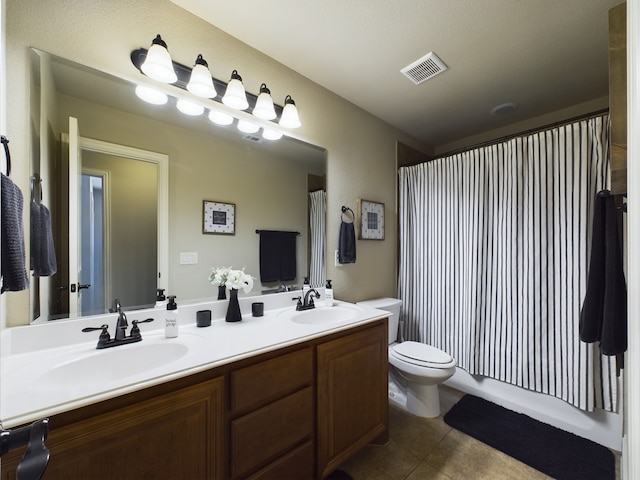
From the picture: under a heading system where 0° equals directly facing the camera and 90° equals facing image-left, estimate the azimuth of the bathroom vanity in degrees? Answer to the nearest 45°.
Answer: approximately 315°

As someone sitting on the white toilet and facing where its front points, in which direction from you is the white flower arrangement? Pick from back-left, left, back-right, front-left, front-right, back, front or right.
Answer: right

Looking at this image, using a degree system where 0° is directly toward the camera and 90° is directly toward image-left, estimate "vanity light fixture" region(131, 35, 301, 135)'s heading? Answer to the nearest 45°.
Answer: approximately 315°

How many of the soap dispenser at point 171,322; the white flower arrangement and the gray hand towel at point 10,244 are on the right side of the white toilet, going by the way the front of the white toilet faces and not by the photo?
3

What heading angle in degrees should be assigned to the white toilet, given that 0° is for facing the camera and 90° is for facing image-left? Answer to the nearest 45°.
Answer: approximately 315°

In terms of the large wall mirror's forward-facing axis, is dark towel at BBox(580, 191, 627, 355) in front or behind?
in front

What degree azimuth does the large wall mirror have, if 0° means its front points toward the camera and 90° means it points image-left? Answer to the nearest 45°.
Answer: approximately 315°

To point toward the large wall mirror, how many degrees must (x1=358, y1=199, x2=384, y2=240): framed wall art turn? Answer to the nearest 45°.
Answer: approximately 90° to its right

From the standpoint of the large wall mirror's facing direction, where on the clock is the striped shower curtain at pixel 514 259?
The striped shower curtain is roughly at 11 o'clock from the large wall mirror.
